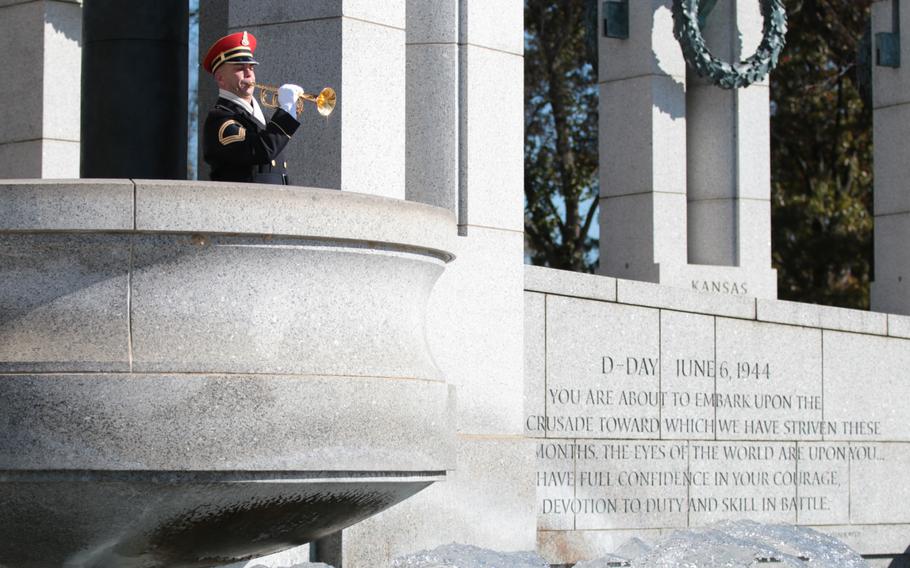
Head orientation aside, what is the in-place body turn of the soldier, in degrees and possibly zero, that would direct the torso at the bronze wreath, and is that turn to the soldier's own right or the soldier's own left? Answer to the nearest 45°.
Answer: approximately 90° to the soldier's own left

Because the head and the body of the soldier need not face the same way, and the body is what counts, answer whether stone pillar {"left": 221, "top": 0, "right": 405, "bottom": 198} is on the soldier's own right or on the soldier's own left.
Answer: on the soldier's own left

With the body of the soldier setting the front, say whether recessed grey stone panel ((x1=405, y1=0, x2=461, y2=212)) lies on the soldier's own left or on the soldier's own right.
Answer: on the soldier's own left

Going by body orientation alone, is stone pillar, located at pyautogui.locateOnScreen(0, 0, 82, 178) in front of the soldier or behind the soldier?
behind

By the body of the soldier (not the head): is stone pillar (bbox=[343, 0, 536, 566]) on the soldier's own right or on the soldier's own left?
on the soldier's own left

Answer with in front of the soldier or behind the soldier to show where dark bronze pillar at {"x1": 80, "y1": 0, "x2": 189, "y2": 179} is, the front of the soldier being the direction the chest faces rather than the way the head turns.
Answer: behind

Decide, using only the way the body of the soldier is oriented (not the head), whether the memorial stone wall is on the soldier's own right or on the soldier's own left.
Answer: on the soldier's own left

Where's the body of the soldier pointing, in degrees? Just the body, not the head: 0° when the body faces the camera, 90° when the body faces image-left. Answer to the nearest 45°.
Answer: approximately 315°
